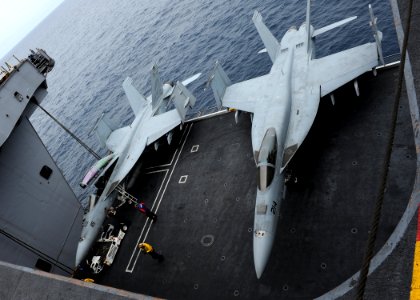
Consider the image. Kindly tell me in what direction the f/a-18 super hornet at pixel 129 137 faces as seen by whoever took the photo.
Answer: facing the viewer and to the left of the viewer

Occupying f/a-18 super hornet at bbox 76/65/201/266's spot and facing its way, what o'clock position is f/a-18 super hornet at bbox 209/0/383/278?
f/a-18 super hornet at bbox 209/0/383/278 is roughly at 9 o'clock from f/a-18 super hornet at bbox 76/65/201/266.

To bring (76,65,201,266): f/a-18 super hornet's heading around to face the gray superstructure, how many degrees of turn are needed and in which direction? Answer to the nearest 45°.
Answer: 0° — it already faces it

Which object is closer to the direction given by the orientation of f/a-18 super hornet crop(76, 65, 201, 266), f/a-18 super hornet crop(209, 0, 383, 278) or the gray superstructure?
the gray superstructure
